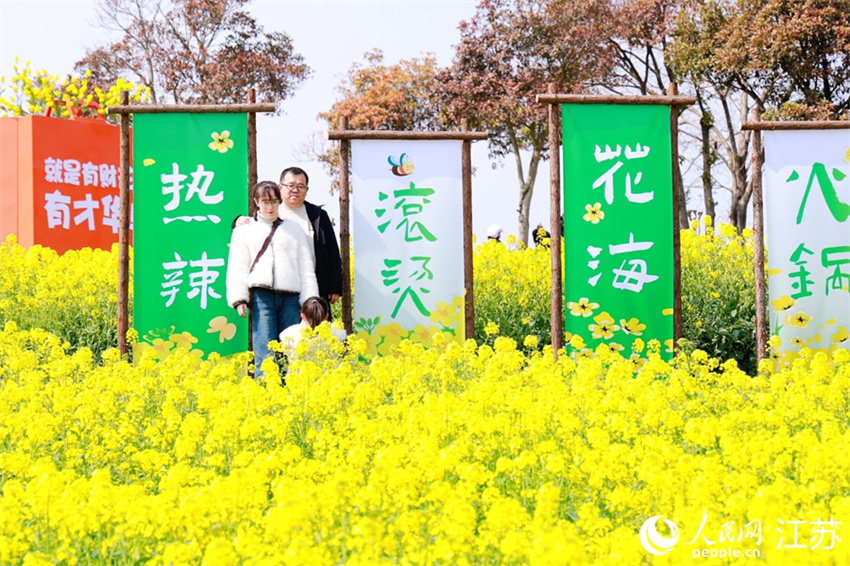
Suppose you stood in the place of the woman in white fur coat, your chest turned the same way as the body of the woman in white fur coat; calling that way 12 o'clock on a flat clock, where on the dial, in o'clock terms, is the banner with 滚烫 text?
The banner with 滚烫 text is roughly at 8 o'clock from the woman in white fur coat.

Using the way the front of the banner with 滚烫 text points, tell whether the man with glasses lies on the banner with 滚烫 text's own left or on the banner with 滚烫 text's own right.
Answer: on the banner with 滚烫 text's own right

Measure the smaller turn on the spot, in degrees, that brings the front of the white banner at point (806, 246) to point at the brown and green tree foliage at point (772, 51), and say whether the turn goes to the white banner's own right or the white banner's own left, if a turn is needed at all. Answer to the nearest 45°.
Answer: approximately 180°

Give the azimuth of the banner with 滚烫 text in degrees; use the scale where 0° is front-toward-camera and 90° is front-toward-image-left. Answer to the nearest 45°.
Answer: approximately 0°

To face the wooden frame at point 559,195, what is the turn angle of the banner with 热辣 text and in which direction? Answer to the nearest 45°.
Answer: approximately 90° to its left

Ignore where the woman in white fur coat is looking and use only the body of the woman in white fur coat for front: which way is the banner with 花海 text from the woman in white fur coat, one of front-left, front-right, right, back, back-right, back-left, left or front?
left

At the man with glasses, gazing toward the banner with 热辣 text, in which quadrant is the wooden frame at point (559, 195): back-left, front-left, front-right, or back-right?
back-right

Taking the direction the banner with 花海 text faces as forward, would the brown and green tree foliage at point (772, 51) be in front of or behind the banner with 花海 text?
behind

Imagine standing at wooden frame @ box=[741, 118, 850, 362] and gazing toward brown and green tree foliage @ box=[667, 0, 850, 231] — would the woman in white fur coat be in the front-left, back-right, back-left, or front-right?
back-left

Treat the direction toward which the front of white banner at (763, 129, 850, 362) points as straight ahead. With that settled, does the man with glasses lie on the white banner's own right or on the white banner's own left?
on the white banner's own right

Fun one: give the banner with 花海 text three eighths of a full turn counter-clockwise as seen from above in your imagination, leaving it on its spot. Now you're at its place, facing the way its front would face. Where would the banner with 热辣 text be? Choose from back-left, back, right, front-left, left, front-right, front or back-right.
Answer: back-left

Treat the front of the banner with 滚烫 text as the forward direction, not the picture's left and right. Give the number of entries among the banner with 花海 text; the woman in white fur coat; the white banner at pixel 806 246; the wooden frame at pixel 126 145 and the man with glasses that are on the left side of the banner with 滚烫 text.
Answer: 2

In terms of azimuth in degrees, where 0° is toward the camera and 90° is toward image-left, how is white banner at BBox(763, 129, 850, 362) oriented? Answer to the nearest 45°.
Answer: approximately 0°
